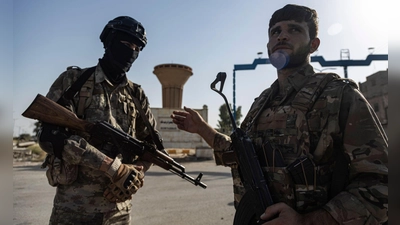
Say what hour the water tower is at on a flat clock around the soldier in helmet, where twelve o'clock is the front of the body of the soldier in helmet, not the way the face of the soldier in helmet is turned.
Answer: The water tower is roughly at 8 o'clock from the soldier in helmet.

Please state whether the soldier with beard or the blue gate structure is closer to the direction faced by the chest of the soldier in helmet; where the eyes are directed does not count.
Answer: the soldier with beard

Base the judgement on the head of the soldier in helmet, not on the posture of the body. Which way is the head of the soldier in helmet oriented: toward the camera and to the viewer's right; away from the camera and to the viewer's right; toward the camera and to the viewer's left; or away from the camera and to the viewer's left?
toward the camera and to the viewer's right

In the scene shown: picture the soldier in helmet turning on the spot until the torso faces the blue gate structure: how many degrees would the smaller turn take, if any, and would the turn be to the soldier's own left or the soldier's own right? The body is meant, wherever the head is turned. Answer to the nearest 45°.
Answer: approximately 90° to the soldier's own left

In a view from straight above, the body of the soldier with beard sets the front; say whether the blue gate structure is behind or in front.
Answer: behind

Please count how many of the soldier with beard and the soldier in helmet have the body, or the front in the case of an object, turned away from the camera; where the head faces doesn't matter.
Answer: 0

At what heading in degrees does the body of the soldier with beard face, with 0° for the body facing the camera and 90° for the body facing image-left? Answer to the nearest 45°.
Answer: approximately 45°

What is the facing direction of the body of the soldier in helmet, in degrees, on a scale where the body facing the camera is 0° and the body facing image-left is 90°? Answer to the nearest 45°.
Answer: approximately 315°

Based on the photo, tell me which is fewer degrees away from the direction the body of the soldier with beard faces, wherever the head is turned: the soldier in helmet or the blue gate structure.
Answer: the soldier in helmet

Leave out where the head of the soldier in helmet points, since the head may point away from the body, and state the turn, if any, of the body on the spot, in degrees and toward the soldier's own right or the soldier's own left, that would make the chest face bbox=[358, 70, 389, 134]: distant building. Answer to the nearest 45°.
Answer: approximately 90° to the soldier's own left

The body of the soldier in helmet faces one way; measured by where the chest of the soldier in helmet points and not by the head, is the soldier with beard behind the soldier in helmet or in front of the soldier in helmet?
in front

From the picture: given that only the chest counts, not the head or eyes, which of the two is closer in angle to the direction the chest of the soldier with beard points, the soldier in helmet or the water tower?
the soldier in helmet

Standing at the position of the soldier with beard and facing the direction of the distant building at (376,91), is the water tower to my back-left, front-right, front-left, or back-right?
front-left

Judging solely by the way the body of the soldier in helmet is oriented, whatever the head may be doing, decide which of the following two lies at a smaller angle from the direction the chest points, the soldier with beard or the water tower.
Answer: the soldier with beard
